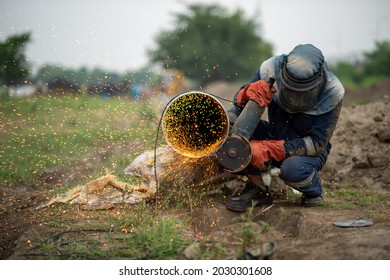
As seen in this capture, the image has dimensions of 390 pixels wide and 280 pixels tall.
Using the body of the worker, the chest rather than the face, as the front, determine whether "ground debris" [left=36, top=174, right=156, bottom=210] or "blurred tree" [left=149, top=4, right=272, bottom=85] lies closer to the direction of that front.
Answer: the ground debris

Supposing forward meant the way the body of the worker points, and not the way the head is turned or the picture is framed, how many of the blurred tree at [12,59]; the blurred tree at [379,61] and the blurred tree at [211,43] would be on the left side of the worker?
0

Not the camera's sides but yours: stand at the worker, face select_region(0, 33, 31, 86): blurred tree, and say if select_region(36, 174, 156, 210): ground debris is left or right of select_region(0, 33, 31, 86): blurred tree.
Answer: left

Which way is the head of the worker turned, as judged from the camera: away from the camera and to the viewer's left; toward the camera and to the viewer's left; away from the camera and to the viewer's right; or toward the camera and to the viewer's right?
toward the camera and to the viewer's left

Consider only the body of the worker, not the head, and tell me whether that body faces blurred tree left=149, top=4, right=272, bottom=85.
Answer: no

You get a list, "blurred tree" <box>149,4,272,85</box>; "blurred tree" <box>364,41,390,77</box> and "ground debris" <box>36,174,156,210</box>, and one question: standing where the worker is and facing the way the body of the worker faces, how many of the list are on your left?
0

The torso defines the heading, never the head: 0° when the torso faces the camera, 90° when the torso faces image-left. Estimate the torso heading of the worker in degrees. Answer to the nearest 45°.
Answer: approximately 45°

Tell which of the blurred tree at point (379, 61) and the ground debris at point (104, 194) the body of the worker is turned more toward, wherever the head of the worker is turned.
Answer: the ground debris

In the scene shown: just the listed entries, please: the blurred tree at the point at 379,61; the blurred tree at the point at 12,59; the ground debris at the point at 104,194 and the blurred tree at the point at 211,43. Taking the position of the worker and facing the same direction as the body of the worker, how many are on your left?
0

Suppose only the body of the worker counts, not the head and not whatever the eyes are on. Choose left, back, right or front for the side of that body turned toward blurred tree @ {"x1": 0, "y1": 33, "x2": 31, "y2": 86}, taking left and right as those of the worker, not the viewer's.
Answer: right

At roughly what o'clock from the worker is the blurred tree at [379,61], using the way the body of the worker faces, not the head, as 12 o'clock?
The blurred tree is roughly at 5 o'clock from the worker.

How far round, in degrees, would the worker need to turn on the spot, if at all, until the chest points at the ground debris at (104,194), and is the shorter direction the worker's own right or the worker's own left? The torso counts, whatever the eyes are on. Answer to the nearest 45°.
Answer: approximately 45° to the worker's own right
